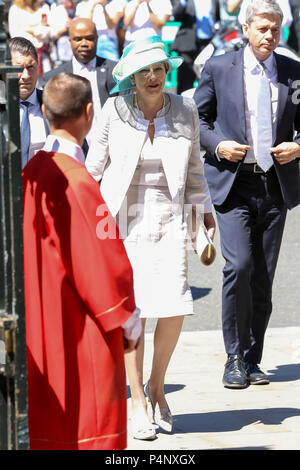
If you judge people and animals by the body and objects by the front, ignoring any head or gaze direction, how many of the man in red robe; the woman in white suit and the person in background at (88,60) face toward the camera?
2

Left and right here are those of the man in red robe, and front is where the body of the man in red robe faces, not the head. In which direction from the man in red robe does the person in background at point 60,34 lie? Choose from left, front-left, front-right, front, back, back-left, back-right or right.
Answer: front-left

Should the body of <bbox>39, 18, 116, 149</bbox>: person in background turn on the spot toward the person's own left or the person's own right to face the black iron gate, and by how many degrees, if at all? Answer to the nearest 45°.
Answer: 0° — they already face it

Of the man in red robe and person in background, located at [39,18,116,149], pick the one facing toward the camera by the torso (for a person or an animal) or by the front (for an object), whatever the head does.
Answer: the person in background

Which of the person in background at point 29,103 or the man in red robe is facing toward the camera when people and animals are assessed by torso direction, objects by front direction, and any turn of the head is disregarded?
the person in background

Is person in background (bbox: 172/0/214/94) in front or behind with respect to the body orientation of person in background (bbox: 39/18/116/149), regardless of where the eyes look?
behind

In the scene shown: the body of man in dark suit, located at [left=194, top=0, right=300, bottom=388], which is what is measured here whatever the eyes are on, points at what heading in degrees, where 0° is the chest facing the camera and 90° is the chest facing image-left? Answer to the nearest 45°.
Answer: approximately 0°

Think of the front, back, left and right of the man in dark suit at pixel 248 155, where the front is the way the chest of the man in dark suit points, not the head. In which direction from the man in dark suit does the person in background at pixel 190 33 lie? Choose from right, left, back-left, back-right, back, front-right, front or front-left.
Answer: back

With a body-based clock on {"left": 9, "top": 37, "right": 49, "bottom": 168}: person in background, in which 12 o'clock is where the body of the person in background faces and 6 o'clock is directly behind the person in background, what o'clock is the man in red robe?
The man in red robe is roughly at 12 o'clock from the person in background.

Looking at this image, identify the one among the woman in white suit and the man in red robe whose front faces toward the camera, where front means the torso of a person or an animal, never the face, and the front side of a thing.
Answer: the woman in white suit

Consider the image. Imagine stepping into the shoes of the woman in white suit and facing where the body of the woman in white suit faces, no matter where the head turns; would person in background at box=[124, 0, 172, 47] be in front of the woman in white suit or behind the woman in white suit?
behind

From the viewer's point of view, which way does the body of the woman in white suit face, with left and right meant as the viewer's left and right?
facing the viewer

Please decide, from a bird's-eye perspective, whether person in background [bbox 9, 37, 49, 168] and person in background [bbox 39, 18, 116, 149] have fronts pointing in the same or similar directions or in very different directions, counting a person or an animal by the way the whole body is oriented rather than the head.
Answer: same or similar directions

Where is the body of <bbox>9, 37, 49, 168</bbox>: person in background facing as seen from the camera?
toward the camera

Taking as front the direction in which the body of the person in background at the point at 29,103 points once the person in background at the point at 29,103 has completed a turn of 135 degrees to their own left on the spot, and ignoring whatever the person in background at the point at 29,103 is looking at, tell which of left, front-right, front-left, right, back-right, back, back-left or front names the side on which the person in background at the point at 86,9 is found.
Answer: front-left
